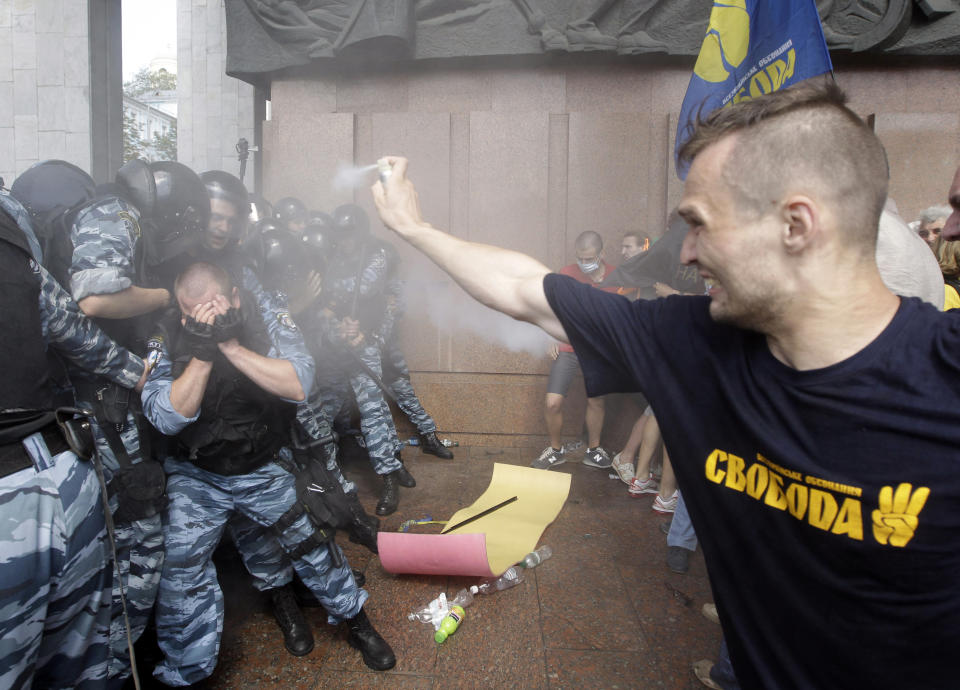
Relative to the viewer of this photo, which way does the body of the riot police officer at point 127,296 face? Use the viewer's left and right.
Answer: facing to the right of the viewer

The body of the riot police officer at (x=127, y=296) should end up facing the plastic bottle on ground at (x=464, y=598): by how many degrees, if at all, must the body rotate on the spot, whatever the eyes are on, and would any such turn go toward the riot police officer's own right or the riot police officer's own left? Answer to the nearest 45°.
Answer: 0° — they already face it

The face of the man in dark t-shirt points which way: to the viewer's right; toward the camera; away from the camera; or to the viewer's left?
to the viewer's left

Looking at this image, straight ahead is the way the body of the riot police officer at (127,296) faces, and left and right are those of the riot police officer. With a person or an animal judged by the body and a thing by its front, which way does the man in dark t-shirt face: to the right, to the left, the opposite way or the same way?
the opposite way

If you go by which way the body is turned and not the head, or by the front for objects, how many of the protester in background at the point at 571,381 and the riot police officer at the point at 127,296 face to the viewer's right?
1

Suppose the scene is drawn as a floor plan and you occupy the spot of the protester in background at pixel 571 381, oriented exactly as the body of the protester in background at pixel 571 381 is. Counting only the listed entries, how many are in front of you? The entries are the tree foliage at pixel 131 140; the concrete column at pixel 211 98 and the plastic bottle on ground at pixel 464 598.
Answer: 1

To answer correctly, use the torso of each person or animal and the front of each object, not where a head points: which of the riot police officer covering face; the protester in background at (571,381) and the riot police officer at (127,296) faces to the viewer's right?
the riot police officer

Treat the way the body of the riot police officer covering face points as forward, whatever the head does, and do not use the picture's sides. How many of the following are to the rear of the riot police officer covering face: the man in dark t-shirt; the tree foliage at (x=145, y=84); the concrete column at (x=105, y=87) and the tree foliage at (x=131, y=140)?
3

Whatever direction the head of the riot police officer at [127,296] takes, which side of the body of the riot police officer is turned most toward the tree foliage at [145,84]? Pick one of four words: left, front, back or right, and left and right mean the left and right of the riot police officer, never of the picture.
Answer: left

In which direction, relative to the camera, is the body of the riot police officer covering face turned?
toward the camera

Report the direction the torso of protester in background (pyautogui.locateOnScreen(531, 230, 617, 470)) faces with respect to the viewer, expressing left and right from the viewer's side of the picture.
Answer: facing the viewer

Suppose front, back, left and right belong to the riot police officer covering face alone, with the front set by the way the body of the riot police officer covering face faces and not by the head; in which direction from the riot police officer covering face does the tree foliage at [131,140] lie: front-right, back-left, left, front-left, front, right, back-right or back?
back

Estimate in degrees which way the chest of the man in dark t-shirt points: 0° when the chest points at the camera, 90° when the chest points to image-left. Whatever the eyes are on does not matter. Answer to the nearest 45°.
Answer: approximately 45°
